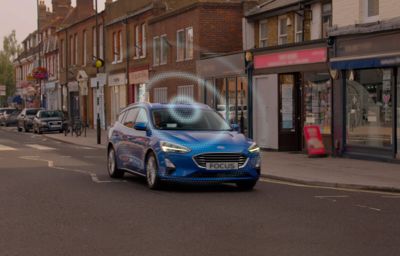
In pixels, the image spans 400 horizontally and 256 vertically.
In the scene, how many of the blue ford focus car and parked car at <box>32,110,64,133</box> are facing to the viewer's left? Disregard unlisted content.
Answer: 0

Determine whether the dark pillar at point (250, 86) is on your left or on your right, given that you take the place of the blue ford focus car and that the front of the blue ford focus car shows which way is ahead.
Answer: on your left

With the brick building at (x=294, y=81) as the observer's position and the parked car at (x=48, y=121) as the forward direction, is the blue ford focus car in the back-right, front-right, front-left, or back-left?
back-left

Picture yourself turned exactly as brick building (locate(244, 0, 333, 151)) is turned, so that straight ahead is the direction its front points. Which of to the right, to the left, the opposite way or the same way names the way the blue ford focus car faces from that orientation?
to the left

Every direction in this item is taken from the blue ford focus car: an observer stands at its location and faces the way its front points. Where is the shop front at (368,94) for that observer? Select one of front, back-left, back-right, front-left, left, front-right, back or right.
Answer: left

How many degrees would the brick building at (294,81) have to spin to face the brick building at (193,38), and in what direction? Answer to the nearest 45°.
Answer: approximately 90° to its right

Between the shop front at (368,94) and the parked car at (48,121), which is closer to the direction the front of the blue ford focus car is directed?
the shop front

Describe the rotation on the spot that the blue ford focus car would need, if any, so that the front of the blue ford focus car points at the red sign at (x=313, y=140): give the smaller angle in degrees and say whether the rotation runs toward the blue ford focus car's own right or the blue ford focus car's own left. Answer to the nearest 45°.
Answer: approximately 90° to the blue ford focus car's own left

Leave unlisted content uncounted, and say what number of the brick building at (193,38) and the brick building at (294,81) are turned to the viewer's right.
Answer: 0

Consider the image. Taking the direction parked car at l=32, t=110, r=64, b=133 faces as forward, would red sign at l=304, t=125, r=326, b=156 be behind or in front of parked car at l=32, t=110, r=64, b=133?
in front

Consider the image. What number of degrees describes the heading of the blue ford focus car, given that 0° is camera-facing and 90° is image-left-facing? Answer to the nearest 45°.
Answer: approximately 315°

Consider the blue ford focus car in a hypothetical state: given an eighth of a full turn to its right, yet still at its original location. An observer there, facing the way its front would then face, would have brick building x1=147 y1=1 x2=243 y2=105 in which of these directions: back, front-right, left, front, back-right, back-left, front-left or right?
back

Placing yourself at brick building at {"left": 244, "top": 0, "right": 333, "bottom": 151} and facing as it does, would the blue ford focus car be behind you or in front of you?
in front
